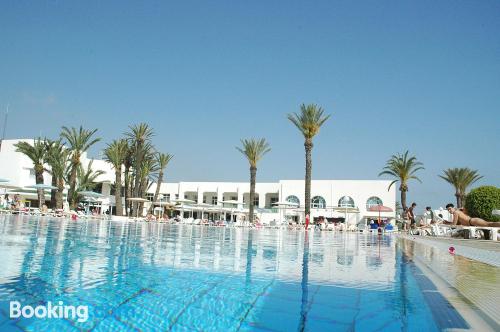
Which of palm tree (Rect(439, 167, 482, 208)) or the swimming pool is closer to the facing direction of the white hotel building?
the swimming pool

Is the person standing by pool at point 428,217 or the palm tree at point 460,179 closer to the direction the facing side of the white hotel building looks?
the person standing by pool

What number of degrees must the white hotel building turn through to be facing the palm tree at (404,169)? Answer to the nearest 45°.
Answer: approximately 45° to its left

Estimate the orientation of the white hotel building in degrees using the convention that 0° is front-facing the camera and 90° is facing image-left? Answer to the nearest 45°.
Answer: approximately 0°

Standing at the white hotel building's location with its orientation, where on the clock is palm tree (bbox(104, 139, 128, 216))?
The palm tree is roughly at 3 o'clock from the white hotel building.

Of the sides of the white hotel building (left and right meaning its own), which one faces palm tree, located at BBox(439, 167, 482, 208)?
left

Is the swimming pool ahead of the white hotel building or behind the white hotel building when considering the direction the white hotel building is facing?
ahead

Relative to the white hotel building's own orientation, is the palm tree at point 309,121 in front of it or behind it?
in front

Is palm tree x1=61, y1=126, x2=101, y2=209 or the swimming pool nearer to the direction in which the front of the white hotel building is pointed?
the swimming pool

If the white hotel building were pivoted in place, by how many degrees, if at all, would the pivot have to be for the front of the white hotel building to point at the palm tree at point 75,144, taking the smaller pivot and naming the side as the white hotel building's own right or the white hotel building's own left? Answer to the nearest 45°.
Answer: approximately 90° to the white hotel building's own right
